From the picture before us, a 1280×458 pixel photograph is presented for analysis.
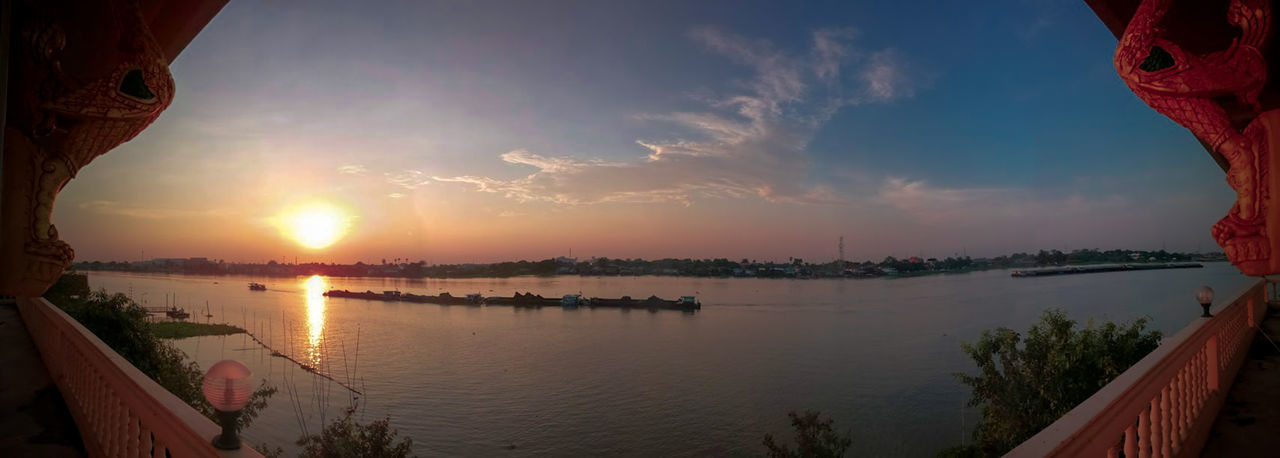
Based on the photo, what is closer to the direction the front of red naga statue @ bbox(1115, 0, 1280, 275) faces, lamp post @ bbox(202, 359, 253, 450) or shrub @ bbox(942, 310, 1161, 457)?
the lamp post

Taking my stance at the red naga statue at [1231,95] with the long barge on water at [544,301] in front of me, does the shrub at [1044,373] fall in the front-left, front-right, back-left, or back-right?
front-right

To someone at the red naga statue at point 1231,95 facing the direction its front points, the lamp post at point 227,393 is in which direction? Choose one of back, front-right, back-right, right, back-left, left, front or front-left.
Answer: front-left

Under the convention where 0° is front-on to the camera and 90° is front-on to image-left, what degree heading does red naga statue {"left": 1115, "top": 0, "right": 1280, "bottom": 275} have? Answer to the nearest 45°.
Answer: approximately 90°

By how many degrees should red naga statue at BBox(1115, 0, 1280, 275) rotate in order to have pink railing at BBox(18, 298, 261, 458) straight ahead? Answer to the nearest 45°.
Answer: approximately 45° to its left

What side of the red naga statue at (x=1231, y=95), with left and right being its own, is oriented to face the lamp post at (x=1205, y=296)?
right

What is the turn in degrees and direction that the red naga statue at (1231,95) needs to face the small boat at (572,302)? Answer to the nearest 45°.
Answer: approximately 45° to its right

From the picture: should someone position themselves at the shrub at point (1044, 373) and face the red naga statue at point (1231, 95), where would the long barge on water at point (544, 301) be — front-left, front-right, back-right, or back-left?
back-right

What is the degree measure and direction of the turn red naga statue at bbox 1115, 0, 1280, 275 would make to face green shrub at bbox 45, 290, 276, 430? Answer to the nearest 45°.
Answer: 0° — it already faces it

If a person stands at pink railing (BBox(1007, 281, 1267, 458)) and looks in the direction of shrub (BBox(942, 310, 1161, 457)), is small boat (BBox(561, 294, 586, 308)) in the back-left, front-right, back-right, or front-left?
front-left

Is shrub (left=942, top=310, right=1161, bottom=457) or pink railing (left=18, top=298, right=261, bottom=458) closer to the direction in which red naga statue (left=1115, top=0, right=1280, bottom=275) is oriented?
the pink railing

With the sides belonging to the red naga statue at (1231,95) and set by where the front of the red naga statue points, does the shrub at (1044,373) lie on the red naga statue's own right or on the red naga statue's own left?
on the red naga statue's own right

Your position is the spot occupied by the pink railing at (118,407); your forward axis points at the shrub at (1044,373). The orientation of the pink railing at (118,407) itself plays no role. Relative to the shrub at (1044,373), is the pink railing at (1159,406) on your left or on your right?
right

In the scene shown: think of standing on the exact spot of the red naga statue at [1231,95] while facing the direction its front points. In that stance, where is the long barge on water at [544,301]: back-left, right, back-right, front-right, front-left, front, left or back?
front-right

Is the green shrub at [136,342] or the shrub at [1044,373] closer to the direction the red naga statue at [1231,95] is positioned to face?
the green shrub
